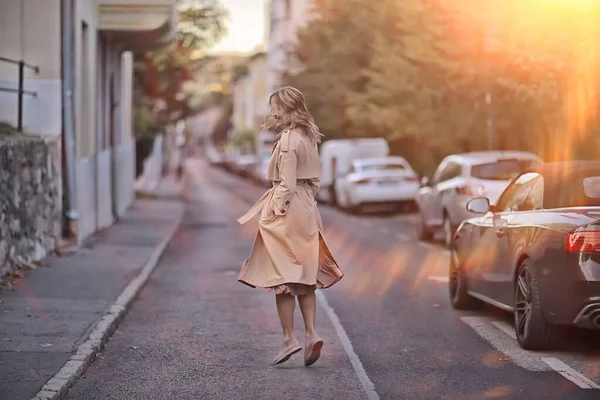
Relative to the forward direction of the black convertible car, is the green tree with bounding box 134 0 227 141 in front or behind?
in front

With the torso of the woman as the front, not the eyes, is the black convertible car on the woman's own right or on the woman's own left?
on the woman's own right

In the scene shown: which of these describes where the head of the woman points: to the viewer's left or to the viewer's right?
to the viewer's left

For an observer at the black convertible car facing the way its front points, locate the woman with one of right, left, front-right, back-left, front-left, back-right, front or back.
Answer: left

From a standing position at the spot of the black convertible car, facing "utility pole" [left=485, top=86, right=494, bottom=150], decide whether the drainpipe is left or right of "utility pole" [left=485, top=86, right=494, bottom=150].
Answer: left

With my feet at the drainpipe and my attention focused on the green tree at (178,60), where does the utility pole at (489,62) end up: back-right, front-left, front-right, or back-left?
front-right

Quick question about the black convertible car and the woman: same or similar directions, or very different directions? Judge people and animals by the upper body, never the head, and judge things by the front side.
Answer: same or similar directions

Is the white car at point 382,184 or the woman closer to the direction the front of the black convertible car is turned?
the white car

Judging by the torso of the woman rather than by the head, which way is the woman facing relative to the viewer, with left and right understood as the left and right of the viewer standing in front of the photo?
facing away from the viewer and to the left of the viewer

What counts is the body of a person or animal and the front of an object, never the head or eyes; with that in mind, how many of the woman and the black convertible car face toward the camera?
0

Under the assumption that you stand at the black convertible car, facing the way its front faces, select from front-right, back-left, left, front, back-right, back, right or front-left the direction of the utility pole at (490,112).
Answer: front-right

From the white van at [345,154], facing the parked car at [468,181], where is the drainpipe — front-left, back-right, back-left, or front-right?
front-right

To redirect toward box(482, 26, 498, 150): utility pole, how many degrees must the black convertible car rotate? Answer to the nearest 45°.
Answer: approximately 45° to its right

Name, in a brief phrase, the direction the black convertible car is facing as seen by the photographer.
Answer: facing away from the viewer and to the left of the viewer

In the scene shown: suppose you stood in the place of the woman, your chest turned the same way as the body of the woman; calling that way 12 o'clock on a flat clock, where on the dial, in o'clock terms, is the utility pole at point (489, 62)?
The utility pole is roughly at 2 o'clock from the woman.

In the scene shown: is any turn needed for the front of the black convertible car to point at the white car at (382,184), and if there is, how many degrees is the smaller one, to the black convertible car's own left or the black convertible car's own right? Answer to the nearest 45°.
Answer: approximately 45° to the black convertible car's own right
